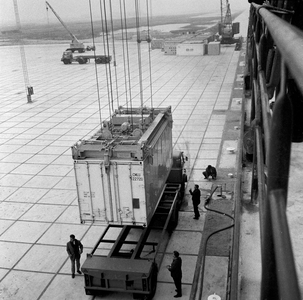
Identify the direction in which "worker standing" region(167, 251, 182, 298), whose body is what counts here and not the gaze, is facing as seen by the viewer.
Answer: to the viewer's left

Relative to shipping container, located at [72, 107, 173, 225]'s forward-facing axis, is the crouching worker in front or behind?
behind

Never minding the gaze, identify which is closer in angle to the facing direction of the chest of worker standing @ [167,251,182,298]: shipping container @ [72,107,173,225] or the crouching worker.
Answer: the shipping container

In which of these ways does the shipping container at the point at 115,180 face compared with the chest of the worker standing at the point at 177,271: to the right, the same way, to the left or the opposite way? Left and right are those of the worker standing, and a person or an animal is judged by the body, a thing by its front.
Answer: to the left
